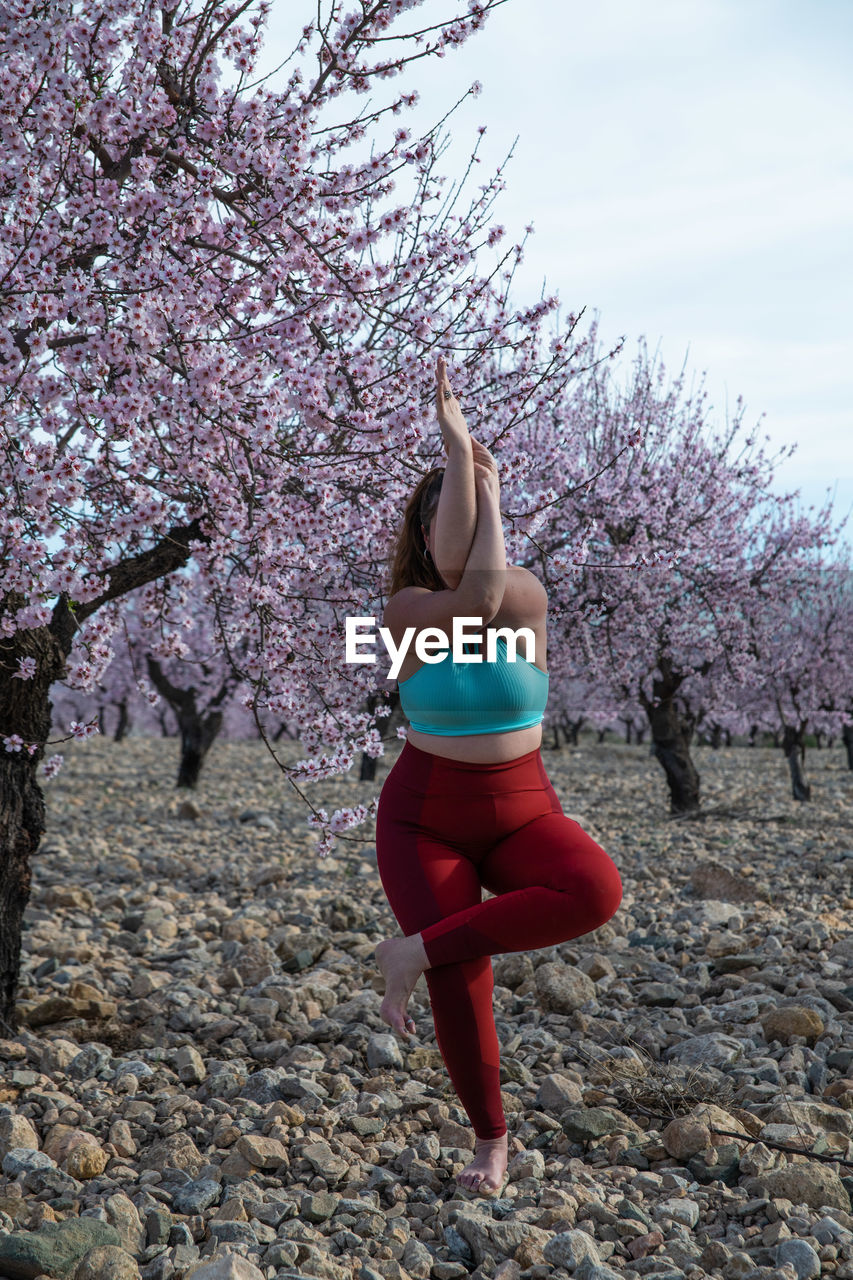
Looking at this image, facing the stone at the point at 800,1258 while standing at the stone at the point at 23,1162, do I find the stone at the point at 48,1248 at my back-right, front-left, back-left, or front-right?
front-right

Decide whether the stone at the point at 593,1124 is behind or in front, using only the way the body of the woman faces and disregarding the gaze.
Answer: behind

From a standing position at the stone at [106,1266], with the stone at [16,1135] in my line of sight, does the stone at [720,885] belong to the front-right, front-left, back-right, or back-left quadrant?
front-right

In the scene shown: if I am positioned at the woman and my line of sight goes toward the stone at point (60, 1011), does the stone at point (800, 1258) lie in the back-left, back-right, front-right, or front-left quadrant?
back-right

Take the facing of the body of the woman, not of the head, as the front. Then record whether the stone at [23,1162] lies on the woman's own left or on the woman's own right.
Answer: on the woman's own right

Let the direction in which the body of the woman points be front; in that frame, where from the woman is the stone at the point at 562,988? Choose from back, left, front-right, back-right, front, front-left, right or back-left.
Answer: back

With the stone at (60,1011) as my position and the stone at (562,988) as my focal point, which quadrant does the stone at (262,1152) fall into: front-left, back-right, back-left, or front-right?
front-right

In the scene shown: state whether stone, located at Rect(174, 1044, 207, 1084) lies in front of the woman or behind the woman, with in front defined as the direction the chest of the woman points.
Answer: behind

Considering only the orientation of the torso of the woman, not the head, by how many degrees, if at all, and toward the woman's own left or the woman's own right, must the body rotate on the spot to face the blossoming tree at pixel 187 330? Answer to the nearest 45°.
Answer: approximately 135° to the woman's own right

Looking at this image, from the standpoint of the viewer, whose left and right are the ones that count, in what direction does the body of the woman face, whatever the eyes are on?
facing the viewer
